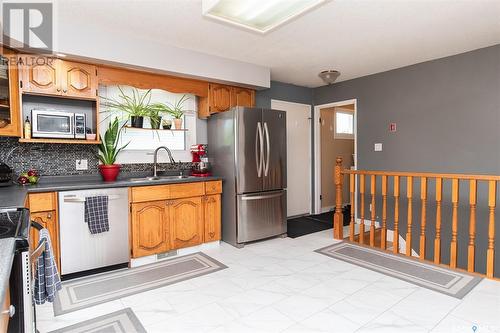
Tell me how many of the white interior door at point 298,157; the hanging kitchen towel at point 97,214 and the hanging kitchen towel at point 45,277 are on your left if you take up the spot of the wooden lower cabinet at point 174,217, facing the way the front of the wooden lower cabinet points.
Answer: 1

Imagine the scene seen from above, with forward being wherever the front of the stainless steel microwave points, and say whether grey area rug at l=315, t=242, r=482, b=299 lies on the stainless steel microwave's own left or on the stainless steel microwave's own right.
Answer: on the stainless steel microwave's own left

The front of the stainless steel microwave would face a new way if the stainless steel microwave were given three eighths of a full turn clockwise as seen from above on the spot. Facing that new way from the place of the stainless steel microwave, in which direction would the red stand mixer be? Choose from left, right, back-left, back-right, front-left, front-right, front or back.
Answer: back-right

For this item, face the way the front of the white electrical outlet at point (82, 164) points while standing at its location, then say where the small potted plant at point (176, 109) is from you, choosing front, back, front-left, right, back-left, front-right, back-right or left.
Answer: left

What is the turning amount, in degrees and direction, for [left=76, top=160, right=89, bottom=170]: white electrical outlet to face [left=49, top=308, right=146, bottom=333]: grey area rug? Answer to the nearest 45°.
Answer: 0° — it already faces it

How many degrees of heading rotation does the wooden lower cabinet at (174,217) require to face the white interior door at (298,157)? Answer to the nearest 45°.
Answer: approximately 90° to its left

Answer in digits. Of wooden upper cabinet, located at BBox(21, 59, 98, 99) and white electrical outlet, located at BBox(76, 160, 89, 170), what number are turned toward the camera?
2

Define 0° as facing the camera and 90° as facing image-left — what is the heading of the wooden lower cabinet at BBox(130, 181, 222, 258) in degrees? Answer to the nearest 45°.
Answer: approximately 315°

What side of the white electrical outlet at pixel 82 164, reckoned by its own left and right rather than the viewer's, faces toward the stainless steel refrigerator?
left

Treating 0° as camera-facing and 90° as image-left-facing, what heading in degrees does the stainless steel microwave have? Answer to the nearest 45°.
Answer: approximately 0°

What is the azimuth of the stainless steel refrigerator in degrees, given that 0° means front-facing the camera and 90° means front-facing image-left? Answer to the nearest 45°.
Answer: approximately 315°

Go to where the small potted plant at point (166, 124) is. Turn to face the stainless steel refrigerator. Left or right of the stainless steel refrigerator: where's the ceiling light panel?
right

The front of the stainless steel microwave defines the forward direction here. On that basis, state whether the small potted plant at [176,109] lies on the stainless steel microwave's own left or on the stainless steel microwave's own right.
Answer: on the stainless steel microwave's own left
